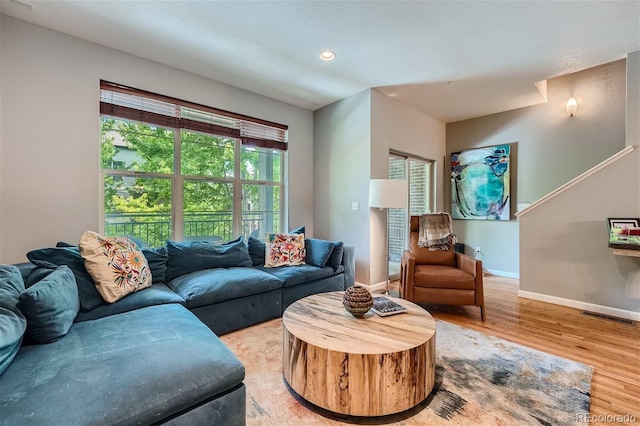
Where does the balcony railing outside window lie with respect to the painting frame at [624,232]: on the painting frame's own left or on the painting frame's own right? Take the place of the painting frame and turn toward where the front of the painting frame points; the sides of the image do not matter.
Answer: on the painting frame's own right

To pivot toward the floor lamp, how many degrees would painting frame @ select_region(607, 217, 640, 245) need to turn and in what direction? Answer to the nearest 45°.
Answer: approximately 45° to its right

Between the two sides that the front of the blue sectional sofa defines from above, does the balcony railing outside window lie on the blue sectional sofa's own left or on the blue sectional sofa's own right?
on the blue sectional sofa's own left

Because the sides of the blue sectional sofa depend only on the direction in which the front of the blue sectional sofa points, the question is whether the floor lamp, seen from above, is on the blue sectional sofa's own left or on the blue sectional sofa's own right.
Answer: on the blue sectional sofa's own left

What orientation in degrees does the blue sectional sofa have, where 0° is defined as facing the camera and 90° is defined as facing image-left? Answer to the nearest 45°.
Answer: approximately 315°
